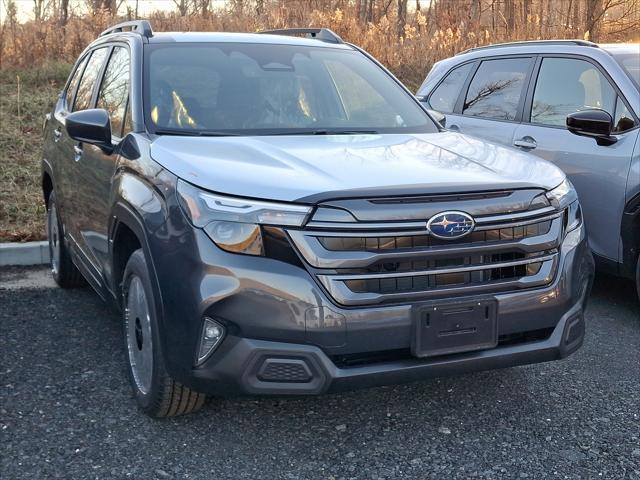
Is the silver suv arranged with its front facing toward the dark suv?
no

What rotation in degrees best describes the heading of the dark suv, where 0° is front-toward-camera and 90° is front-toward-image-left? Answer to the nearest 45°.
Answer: approximately 315°

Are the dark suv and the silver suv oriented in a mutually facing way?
no

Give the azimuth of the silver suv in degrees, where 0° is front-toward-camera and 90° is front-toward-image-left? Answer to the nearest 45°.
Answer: approximately 315°

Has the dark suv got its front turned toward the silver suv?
no

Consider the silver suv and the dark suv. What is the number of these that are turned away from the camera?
0

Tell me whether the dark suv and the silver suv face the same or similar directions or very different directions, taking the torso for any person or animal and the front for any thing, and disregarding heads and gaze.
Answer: same or similar directions
